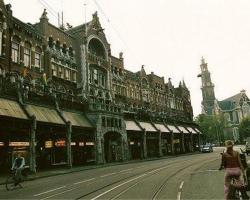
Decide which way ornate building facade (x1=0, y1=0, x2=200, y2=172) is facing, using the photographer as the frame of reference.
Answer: facing the viewer and to the right of the viewer
